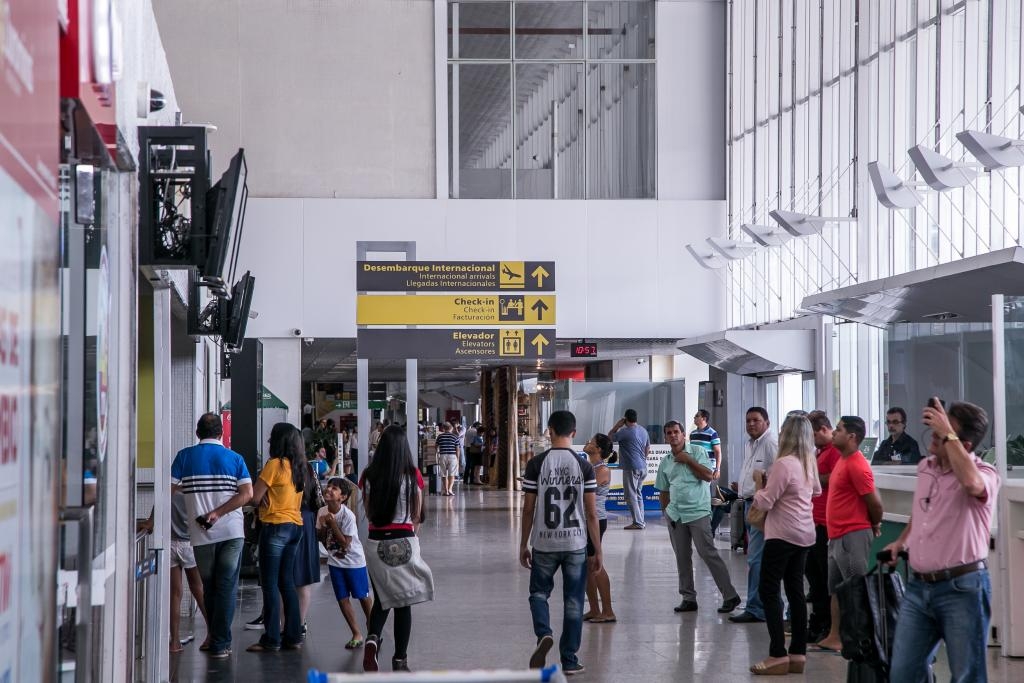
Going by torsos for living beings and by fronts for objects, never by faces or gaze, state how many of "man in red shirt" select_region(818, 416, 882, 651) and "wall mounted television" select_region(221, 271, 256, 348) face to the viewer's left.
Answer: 1

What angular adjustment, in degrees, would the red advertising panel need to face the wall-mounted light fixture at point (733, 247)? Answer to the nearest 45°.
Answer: approximately 90° to its left

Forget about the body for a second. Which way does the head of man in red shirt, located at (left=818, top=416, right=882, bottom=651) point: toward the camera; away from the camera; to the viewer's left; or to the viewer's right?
to the viewer's left

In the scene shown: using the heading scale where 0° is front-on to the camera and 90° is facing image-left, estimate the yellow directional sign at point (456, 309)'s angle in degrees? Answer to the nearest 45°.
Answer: approximately 0°

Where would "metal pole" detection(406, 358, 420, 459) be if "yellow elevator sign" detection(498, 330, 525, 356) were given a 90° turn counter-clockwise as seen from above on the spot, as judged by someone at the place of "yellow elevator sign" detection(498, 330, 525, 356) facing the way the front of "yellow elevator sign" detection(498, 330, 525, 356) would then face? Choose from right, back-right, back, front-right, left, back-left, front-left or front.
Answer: back-right

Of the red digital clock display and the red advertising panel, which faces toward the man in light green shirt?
the red digital clock display

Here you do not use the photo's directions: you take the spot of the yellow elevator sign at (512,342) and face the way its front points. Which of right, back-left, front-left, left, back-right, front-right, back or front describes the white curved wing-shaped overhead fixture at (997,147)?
front-left

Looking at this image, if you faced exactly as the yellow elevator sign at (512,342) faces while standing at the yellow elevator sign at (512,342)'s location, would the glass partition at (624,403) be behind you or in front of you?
behind

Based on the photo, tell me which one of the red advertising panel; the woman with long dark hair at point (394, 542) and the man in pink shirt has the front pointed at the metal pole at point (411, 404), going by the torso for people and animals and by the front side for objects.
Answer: the woman with long dark hair

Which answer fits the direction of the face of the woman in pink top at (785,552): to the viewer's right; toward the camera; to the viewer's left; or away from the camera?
away from the camera
